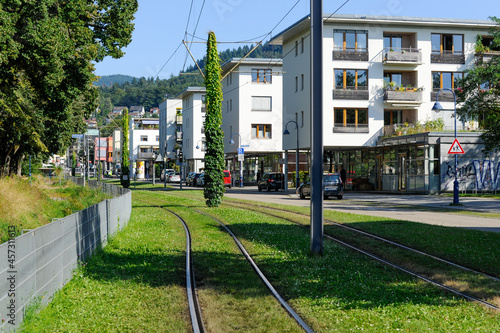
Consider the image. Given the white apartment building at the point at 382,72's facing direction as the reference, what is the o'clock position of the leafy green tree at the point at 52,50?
The leafy green tree is roughly at 1 o'clock from the white apartment building.

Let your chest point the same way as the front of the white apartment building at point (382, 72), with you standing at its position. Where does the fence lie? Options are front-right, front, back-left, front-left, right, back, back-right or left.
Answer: front

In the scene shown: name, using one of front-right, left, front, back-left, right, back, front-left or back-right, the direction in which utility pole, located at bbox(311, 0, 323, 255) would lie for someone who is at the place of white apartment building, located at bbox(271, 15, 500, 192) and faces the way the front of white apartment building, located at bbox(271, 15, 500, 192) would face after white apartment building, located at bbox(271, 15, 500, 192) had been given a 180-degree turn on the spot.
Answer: back

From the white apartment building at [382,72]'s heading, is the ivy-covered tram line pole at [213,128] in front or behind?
in front

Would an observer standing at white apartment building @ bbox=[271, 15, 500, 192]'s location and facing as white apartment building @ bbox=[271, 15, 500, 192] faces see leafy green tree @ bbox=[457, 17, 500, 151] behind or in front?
in front

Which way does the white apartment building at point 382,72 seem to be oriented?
toward the camera
